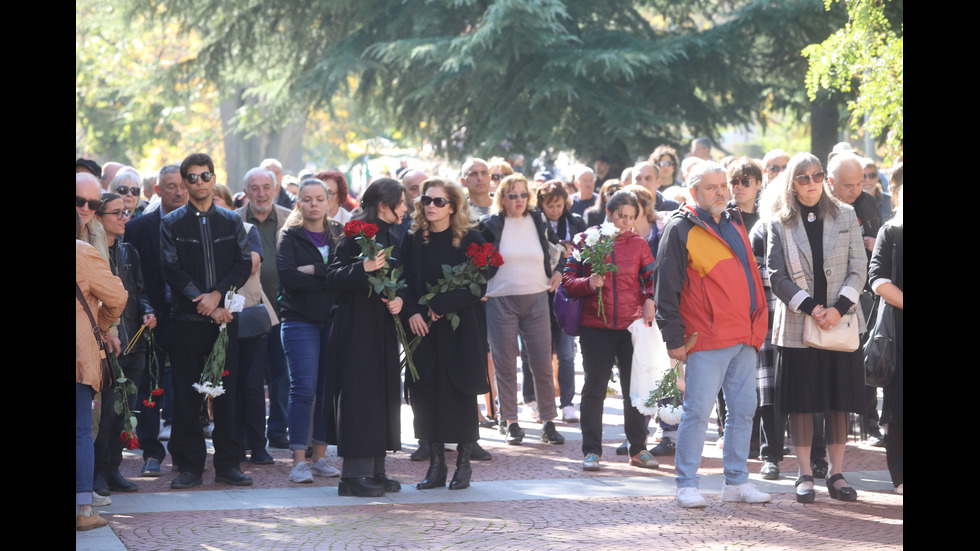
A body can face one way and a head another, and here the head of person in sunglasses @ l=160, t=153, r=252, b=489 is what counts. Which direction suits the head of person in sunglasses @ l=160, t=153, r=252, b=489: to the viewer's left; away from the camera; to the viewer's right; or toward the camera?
toward the camera

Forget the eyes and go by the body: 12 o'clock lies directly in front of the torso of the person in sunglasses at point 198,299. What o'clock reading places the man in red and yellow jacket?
The man in red and yellow jacket is roughly at 10 o'clock from the person in sunglasses.

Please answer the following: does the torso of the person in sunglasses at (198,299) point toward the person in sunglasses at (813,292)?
no

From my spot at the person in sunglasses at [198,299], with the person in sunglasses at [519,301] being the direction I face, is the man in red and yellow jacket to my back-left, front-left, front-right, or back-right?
front-right

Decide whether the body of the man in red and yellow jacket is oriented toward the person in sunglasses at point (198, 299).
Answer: no

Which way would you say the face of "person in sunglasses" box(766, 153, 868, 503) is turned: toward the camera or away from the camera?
toward the camera

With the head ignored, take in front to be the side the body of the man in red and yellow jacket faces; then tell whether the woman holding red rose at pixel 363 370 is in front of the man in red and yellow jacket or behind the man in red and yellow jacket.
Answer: behind

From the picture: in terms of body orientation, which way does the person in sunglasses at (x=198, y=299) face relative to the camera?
toward the camera

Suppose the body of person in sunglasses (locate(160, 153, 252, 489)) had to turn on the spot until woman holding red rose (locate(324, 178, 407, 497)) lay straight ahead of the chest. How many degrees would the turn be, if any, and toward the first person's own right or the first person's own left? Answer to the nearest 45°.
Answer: approximately 45° to the first person's own left

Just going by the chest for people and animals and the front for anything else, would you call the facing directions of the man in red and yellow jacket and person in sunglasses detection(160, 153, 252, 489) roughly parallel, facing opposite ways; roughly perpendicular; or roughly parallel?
roughly parallel

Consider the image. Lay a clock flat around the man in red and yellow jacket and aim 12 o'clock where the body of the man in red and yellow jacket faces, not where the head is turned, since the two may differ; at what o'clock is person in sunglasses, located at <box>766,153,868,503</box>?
The person in sunglasses is roughly at 10 o'clock from the man in red and yellow jacket.

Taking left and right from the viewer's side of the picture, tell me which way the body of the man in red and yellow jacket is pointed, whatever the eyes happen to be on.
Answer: facing the viewer and to the right of the viewer

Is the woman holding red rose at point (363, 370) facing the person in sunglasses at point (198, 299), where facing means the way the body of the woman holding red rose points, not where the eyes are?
no

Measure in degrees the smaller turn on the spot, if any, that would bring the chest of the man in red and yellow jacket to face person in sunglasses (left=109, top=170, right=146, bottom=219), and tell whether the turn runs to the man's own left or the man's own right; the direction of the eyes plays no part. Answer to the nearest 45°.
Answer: approximately 135° to the man's own right

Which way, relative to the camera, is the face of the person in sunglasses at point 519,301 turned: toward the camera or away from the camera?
toward the camera

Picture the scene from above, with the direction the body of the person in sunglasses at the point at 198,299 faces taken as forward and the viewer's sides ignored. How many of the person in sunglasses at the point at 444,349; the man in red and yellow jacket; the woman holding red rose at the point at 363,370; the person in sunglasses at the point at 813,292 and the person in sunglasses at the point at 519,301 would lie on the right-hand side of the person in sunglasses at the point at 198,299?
0
